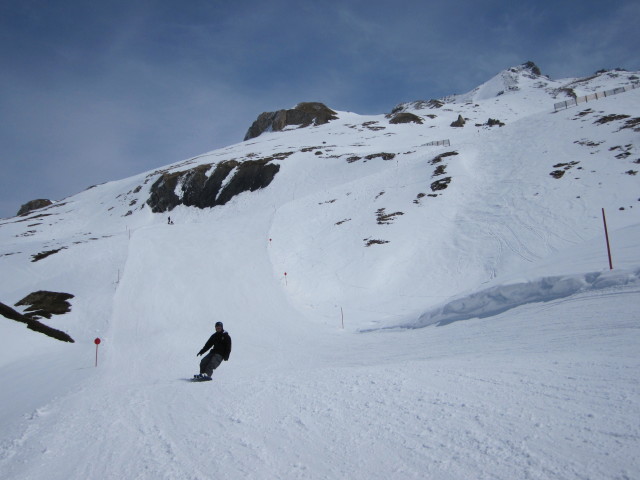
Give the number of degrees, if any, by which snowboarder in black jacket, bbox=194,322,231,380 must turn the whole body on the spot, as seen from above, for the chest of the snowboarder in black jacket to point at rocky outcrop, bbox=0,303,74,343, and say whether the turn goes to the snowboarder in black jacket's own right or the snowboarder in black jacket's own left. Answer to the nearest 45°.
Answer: approximately 90° to the snowboarder in black jacket's own right

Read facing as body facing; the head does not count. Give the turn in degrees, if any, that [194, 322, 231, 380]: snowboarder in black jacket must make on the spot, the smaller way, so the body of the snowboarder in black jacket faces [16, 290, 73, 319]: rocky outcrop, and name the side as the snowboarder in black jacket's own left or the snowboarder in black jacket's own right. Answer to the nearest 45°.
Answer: approximately 90° to the snowboarder in black jacket's own right
